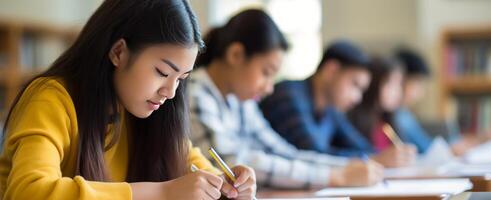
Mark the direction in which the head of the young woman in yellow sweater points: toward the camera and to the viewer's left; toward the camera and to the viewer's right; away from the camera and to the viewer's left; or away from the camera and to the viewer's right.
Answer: toward the camera and to the viewer's right

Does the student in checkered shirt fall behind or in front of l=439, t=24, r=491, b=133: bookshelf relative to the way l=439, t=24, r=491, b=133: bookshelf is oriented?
in front

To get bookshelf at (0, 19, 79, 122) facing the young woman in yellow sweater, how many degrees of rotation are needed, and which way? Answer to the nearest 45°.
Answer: approximately 45° to its right

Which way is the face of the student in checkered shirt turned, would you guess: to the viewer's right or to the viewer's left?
to the viewer's right

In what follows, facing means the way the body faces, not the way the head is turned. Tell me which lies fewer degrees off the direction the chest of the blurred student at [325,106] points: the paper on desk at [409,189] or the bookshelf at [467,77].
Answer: the paper on desk

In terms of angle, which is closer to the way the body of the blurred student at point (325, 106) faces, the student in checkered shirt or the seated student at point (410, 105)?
the student in checkered shirt

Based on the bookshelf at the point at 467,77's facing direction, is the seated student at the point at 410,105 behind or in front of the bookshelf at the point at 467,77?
in front

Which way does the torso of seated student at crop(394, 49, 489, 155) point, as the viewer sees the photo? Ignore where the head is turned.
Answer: to the viewer's right
